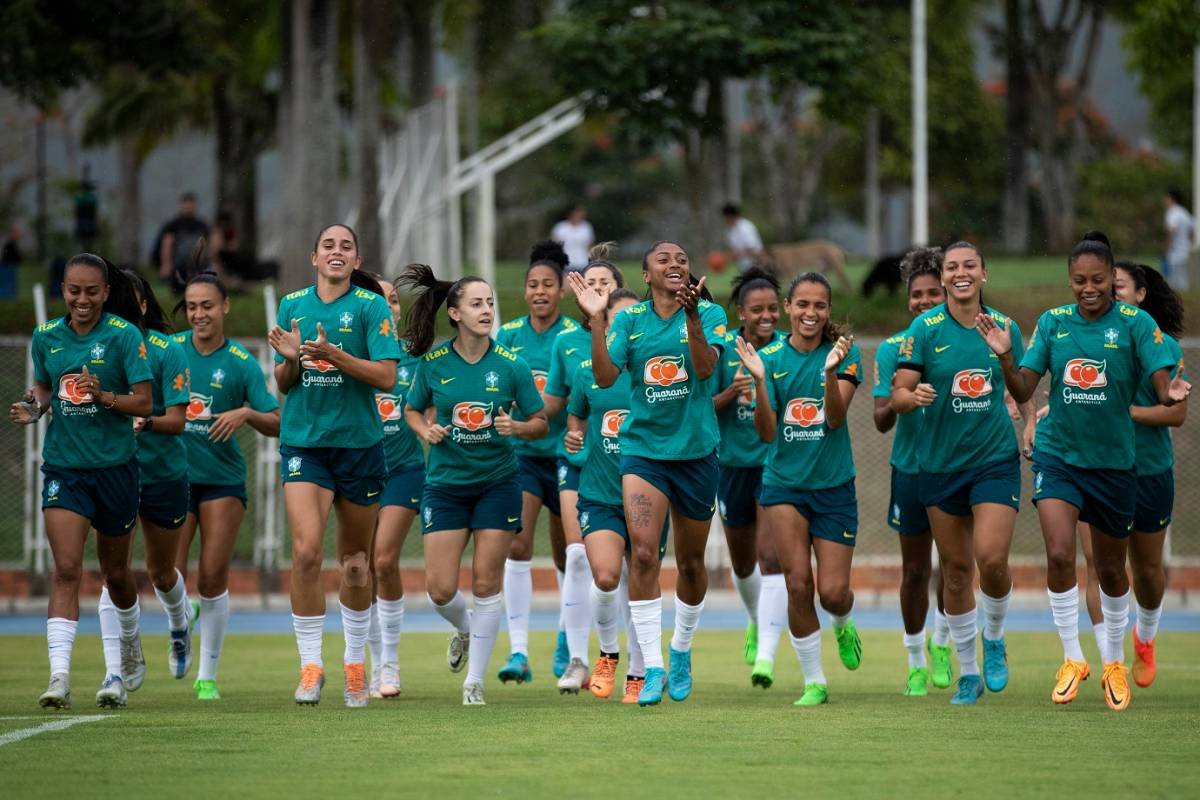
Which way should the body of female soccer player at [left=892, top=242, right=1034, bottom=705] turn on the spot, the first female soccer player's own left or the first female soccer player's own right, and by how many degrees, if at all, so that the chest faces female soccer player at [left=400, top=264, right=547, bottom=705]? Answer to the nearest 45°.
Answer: approximately 90° to the first female soccer player's own right

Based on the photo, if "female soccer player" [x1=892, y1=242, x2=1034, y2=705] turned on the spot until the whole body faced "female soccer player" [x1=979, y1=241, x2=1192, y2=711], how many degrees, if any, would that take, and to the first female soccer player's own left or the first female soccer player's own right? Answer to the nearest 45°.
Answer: approximately 90° to the first female soccer player's own left

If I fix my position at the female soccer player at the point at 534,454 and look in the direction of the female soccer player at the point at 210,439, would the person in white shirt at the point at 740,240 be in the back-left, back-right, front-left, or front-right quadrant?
back-right

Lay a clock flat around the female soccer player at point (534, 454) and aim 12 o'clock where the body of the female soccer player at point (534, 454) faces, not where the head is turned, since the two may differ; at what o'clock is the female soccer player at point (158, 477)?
the female soccer player at point (158, 477) is roughly at 2 o'clock from the female soccer player at point (534, 454).

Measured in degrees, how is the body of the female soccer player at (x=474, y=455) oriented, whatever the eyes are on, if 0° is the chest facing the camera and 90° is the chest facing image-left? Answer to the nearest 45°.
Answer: approximately 0°

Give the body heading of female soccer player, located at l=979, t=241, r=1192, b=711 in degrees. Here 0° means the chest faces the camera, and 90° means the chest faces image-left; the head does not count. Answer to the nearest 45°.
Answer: approximately 0°

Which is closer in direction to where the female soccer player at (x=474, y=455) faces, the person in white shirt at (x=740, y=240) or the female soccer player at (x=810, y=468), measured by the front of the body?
the female soccer player
